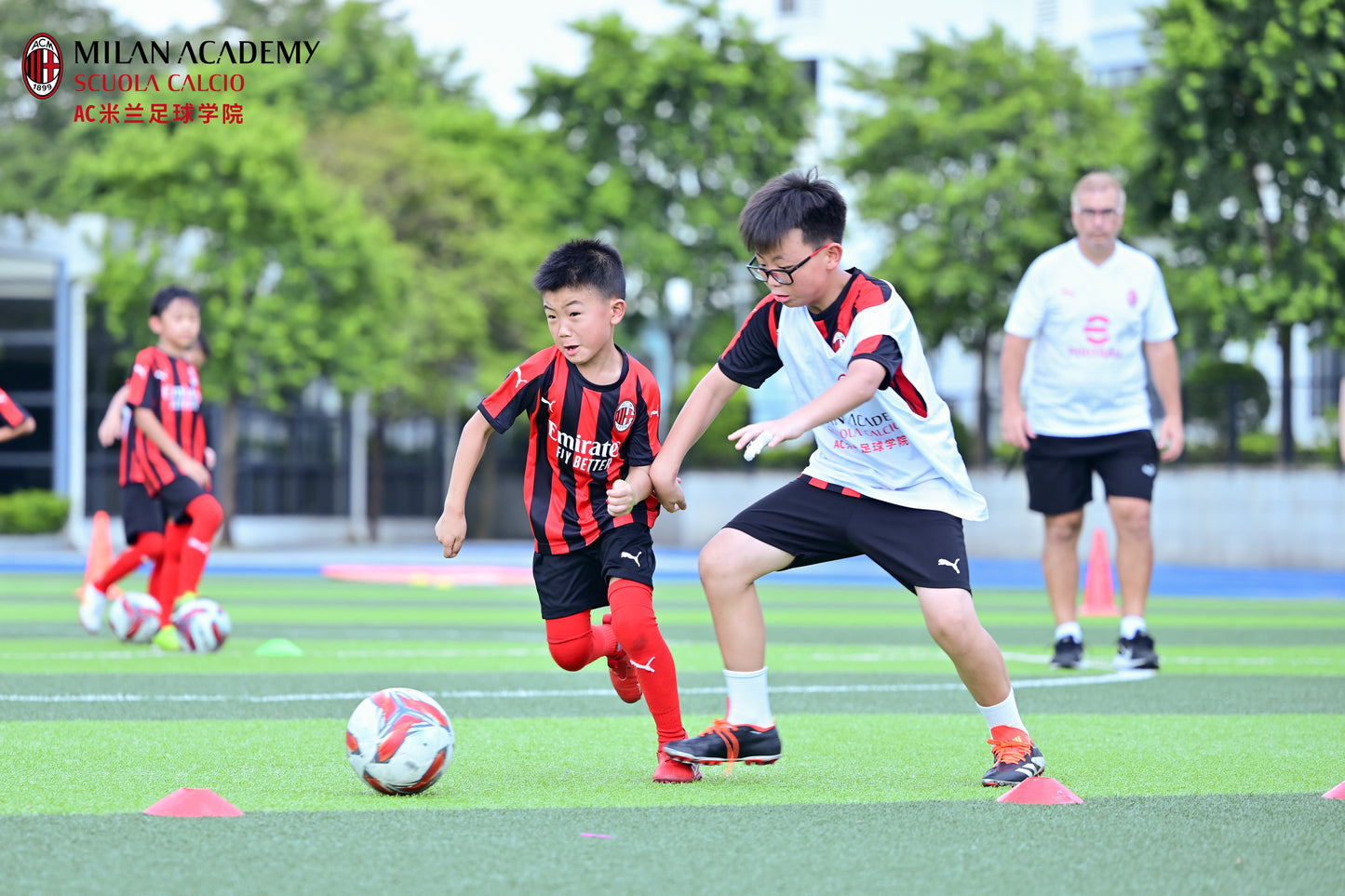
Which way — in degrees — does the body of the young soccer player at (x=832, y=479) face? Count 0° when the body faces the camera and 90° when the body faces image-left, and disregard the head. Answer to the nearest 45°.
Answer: approximately 45°

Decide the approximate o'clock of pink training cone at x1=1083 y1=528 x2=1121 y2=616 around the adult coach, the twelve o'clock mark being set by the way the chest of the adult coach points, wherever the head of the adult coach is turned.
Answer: The pink training cone is roughly at 6 o'clock from the adult coach.

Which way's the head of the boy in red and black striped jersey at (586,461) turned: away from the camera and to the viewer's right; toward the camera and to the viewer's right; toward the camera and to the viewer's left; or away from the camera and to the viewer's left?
toward the camera and to the viewer's left

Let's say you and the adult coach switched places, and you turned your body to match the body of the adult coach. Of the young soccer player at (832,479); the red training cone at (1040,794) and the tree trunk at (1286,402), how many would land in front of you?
2

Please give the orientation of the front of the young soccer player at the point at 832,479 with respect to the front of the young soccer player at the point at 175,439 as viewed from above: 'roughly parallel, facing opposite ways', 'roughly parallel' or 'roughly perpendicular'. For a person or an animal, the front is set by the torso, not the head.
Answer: roughly perpendicular

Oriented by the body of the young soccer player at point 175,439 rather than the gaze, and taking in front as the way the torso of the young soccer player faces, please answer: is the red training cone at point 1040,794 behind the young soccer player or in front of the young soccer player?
in front

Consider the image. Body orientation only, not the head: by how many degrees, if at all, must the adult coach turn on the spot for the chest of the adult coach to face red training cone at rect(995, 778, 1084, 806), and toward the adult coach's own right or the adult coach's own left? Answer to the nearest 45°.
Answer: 0° — they already face it

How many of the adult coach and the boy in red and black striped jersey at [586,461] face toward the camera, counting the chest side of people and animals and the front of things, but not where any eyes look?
2

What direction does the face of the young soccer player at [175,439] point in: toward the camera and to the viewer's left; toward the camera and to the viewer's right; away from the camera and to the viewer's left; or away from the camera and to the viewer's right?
toward the camera and to the viewer's right

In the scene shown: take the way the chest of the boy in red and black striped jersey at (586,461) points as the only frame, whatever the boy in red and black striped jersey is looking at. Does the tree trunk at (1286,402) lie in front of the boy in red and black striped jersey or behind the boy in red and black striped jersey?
behind
